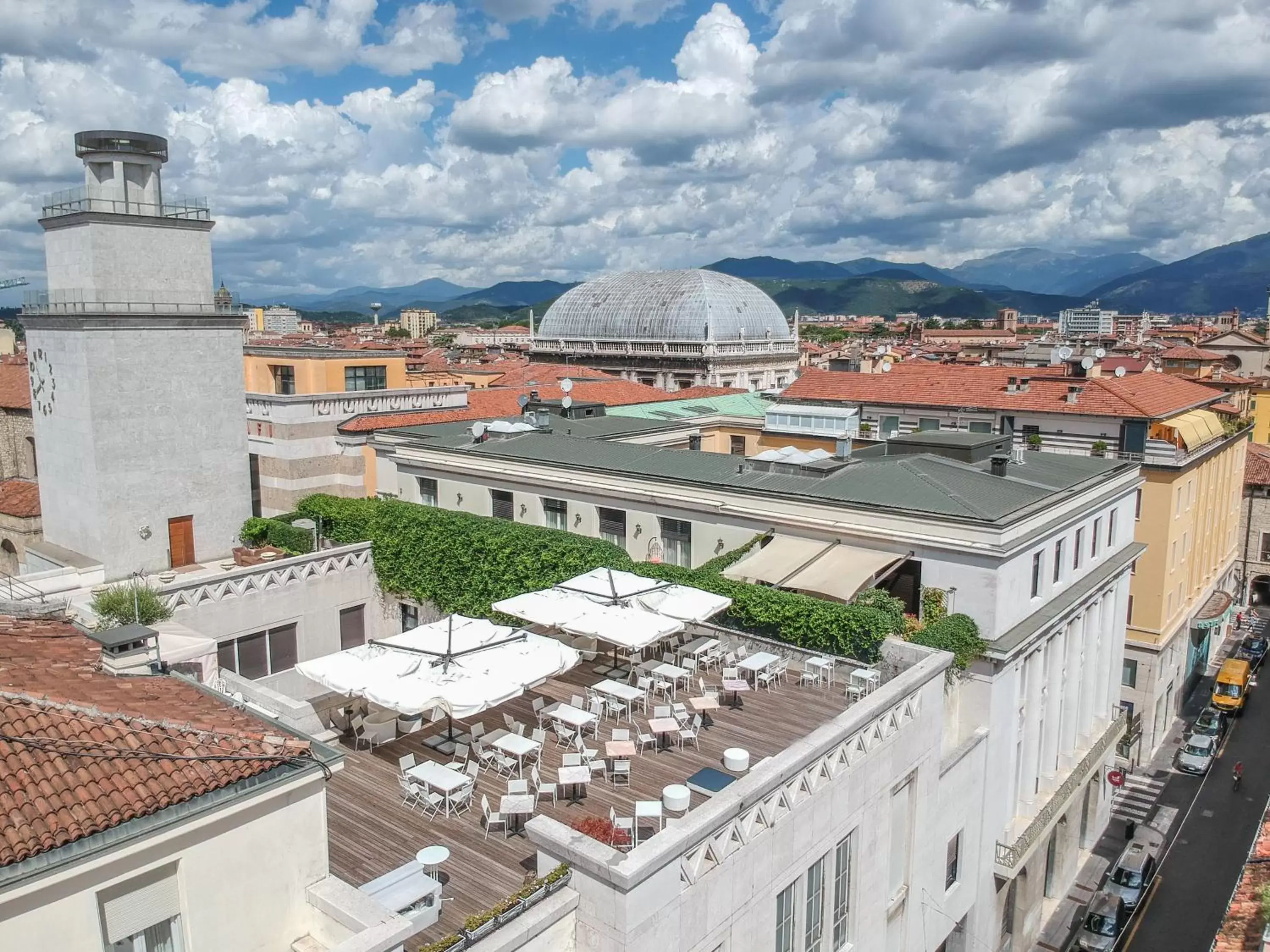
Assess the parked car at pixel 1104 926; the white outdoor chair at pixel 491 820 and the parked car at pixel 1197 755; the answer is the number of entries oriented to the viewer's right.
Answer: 1

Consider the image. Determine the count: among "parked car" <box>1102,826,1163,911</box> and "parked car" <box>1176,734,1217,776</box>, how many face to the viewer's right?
0

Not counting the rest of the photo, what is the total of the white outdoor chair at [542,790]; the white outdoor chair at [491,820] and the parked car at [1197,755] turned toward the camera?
1

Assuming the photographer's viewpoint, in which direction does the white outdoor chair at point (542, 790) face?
facing to the right of the viewer

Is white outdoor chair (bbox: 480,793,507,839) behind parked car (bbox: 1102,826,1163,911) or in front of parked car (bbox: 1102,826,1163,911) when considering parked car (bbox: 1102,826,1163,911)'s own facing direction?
in front

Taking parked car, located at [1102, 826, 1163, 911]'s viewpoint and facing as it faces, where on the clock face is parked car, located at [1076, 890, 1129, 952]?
parked car, located at [1076, 890, 1129, 952] is roughly at 11 o'clock from parked car, located at [1102, 826, 1163, 911].

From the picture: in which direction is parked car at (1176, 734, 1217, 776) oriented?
toward the camera

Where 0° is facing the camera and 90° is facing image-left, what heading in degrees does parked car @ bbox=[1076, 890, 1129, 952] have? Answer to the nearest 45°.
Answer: approximately 45°

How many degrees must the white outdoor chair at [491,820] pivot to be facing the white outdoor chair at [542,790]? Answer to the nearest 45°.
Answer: approximately 45° to its left
